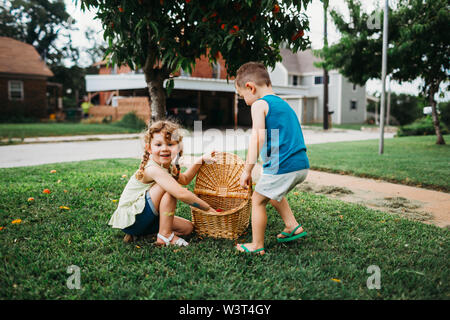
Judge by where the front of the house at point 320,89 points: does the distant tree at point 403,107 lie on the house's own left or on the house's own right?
on the house's own left

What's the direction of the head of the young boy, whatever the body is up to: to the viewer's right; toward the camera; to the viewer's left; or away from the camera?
to the viewer's left

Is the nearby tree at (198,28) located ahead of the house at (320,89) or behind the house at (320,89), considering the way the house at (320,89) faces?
ahead

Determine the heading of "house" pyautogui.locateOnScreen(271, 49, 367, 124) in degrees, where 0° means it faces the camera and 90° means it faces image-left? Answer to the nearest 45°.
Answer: approximately 45°

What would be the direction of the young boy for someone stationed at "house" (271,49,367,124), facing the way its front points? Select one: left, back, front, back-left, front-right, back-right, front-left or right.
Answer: front-left

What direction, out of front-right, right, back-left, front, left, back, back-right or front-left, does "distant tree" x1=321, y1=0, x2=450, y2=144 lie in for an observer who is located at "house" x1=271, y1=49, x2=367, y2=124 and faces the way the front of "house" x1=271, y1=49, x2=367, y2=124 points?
front-left

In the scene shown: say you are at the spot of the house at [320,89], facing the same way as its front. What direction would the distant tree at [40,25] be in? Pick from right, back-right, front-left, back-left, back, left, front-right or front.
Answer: front-right

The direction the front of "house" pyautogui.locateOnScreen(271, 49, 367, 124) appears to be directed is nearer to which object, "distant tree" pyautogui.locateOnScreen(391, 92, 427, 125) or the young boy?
the young boy
